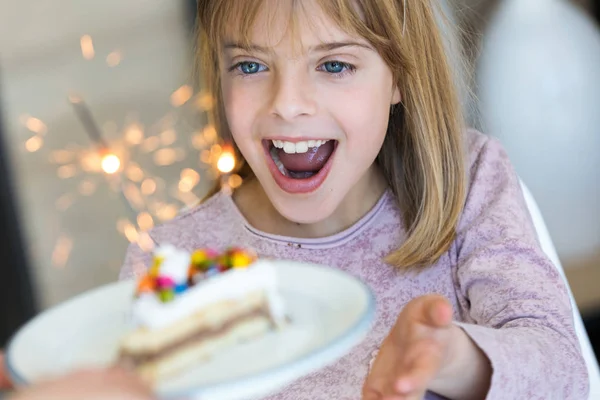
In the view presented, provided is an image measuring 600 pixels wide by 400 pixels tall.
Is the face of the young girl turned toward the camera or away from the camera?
toward the camera

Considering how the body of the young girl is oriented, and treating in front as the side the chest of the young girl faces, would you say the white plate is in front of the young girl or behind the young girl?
in front

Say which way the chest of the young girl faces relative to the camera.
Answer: toward the camera
